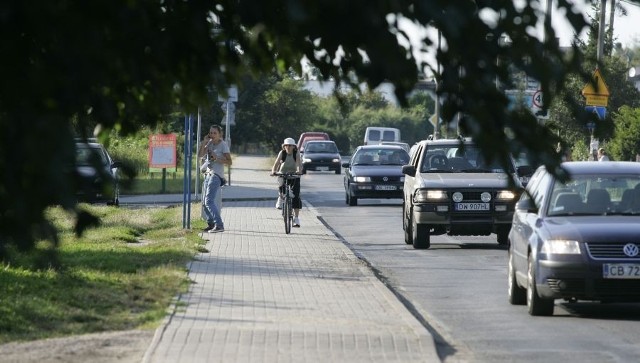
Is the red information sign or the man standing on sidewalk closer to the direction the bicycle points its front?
the man standing on sidewalk

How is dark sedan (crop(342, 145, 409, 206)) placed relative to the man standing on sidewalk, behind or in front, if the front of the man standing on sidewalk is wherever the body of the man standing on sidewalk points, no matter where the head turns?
behind

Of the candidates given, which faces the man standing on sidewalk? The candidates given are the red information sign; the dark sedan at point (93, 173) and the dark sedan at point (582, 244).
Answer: the red information sign

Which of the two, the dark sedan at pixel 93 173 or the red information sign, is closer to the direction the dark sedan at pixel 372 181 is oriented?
the dark sedan

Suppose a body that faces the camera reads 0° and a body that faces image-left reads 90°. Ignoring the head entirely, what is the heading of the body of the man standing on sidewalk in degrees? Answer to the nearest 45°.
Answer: approximately 45°

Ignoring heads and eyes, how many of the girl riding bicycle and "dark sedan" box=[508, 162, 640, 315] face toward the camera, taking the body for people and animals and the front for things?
2

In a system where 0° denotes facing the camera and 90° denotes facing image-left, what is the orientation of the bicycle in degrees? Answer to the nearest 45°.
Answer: approximately 0°

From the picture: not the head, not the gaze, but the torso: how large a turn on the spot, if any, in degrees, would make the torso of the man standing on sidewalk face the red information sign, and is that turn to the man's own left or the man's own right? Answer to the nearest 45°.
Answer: approximately 135° to the man's own right
